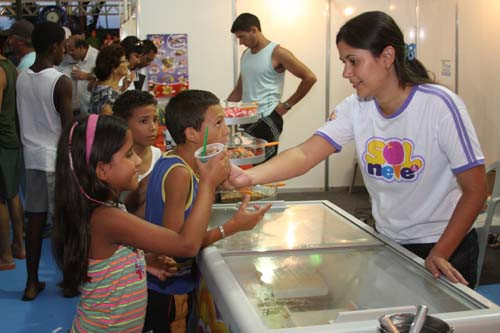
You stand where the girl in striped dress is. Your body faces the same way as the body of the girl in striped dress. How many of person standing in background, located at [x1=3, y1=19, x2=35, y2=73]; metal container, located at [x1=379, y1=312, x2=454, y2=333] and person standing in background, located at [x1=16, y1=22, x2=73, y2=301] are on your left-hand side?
2

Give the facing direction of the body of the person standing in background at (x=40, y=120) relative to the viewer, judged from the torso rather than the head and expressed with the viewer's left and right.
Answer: facing away from the viewer and to the right of the viewer

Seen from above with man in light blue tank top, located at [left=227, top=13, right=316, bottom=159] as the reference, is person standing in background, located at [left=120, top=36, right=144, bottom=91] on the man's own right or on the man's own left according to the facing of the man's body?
on the man's own right

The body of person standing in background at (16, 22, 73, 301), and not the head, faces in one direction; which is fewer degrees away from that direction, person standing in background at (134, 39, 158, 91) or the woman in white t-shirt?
the person standing in background

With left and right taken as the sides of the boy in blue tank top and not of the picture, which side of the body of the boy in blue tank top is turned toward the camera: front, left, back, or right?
right

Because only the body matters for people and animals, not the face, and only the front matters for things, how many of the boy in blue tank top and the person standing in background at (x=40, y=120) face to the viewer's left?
0

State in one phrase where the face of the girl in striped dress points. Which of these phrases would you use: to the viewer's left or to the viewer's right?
to the viewer's right

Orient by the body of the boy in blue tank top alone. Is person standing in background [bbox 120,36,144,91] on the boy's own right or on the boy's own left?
on the boy's own left

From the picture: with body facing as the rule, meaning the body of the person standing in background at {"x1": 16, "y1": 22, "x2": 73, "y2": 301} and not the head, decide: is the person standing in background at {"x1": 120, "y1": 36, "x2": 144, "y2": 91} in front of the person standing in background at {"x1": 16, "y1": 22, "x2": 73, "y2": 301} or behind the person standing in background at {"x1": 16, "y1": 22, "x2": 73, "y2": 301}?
in front

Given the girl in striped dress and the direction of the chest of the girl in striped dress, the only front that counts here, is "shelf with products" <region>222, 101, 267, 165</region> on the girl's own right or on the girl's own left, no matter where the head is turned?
on the girl's own left

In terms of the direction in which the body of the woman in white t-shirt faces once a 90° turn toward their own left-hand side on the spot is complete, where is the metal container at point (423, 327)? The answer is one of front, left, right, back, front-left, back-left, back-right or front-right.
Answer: front-right

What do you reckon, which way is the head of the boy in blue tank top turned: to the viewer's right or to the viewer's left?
to the viewer's right
